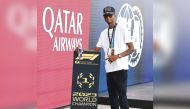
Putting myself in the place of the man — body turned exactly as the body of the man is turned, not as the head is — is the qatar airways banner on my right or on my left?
on my right

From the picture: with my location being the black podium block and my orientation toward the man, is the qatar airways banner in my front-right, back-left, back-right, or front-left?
back-left

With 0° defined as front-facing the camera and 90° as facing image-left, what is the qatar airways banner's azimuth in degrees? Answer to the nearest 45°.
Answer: approximately 315°

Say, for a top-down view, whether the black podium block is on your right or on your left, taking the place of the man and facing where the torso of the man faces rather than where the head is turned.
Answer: on your right

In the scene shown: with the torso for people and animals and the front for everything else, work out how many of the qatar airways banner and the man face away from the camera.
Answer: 0

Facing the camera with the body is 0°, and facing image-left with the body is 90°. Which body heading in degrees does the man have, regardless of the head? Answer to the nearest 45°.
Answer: approximately 45°

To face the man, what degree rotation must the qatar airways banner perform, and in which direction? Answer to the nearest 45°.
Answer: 0° — it already faces them
